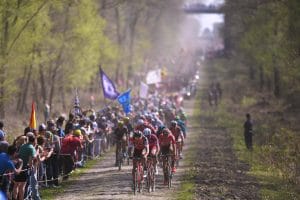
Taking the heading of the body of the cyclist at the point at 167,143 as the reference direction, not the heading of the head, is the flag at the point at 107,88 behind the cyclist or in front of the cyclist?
behind

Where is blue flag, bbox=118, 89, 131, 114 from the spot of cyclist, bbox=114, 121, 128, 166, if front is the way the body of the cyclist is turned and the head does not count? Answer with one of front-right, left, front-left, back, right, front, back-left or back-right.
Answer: back

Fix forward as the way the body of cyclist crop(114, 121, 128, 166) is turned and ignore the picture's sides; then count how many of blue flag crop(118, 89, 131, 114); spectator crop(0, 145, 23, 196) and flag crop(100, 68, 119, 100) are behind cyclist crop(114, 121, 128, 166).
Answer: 2

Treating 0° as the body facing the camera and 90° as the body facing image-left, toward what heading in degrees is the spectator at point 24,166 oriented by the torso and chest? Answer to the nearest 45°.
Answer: approximately 270°

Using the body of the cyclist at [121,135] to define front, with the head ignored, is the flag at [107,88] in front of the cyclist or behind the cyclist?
behind

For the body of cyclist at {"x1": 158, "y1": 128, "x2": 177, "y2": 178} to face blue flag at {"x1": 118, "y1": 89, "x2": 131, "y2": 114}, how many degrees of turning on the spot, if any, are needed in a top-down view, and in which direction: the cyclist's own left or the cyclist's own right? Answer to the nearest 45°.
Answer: approximately 180°

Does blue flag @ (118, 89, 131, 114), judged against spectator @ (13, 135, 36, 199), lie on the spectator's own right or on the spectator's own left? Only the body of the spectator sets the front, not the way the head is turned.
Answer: on the spectator's own left

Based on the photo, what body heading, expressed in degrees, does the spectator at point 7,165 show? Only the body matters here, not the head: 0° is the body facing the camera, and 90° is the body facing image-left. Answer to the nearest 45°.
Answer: approximately 270°

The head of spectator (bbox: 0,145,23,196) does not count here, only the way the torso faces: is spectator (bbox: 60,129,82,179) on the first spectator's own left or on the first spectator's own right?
on the first spectator's own left

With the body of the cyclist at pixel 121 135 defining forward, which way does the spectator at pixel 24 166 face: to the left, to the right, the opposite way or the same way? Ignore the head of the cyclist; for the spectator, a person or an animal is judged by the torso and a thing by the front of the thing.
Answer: to the left
